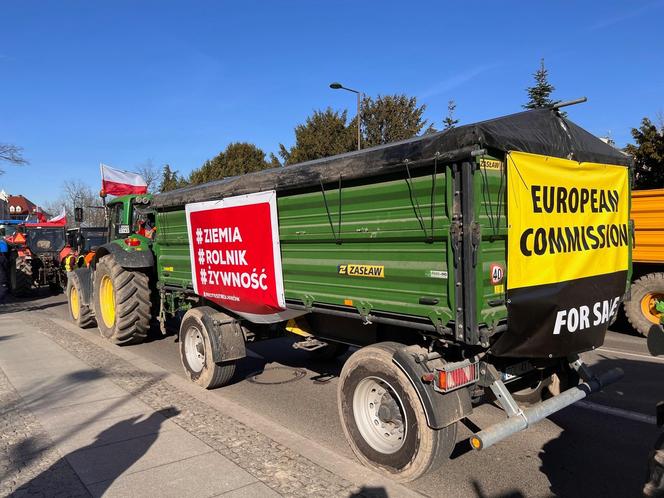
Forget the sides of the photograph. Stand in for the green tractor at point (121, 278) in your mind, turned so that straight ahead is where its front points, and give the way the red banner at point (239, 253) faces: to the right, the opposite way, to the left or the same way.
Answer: to the left

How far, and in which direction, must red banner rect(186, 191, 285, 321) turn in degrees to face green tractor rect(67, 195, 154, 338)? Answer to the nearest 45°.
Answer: approximately 90° to its right

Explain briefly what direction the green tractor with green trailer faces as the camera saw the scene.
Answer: facing away from the viewer and to the left of the viewer

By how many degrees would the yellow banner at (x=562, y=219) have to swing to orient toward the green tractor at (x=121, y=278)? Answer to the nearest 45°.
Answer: approximately 135° to its right

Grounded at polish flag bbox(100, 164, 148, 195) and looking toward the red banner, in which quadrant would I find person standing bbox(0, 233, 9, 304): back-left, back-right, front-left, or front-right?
back-right

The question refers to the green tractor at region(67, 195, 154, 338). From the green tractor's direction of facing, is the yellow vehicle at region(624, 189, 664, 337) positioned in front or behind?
behind

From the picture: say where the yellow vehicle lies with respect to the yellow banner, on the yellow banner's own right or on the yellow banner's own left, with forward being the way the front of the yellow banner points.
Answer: on the yellow banner's own left

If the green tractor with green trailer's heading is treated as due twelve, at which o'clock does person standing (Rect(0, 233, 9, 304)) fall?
The person standing is roughly at 12 o'clock from the green tractor with green trailer.

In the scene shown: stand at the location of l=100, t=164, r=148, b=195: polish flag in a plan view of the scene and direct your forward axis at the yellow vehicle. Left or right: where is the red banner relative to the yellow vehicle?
right

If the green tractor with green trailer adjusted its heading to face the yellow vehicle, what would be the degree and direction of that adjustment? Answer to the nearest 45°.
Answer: approximately 90° to its right

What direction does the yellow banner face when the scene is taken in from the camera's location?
facing the viewer and to the right of the viewer

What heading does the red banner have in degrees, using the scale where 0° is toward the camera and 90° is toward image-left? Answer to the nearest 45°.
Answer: approximately 45°

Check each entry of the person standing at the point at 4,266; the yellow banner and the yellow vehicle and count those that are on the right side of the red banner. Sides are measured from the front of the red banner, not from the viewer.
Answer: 1

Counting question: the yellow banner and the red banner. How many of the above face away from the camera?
0
